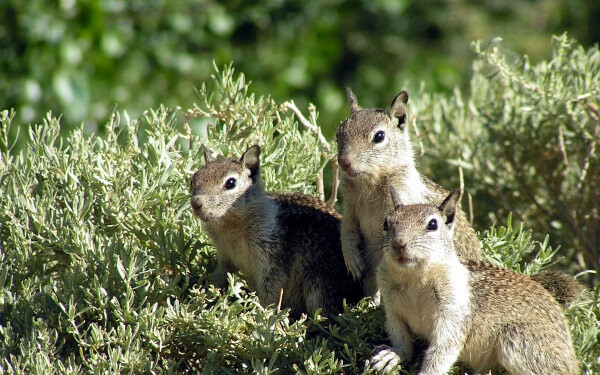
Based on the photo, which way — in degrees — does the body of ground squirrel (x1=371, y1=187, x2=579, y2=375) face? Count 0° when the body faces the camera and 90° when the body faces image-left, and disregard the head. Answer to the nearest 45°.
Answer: approximately 45°

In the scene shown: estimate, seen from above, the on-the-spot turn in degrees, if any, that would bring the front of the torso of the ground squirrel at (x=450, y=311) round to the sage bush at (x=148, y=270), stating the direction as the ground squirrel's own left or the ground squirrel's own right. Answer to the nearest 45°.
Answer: approximately 45° to the ground squirrel's own right

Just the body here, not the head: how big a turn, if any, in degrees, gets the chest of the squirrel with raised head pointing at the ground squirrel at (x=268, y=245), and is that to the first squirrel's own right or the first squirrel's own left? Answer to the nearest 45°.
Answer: approximately 45° to the first squirrel's own right

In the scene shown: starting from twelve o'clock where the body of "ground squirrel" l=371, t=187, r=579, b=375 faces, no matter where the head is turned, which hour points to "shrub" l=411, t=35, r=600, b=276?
The shrub is roughly at 5 o'clock from the ground squirrel.

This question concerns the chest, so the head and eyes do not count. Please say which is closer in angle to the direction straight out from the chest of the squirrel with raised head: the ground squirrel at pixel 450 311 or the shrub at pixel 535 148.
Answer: the ground squirrel

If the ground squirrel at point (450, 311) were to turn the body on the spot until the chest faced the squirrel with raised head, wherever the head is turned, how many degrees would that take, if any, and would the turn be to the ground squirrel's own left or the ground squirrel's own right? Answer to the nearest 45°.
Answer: approximately 90° to the ground squirrel's own right
